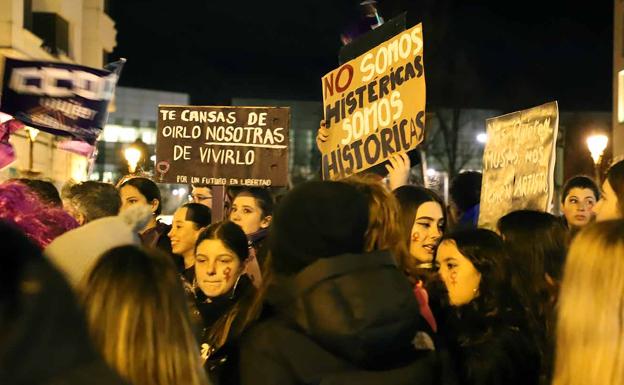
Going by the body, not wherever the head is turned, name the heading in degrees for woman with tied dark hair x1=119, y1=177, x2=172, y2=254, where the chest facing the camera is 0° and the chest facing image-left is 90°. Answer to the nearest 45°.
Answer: approximately 45°

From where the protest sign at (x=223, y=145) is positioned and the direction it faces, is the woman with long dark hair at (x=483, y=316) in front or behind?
in front

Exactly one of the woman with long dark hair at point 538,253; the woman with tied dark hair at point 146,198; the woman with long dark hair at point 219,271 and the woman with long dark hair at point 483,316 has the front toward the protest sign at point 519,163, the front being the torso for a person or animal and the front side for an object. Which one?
the woman with long dark hair at point 538,253

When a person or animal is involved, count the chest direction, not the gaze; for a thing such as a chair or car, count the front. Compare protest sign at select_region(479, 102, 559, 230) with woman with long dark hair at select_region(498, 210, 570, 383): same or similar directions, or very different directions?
very different directions

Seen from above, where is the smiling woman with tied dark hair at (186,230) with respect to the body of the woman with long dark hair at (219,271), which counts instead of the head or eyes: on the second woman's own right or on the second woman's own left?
on the second woman's own right

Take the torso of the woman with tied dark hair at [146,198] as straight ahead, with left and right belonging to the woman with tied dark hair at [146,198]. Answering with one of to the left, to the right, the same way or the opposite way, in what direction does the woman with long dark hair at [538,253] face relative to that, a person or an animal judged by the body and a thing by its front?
the opposite way

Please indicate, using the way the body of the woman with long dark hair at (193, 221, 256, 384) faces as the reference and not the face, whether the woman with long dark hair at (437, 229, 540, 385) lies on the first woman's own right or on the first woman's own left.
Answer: on the first woman's own left

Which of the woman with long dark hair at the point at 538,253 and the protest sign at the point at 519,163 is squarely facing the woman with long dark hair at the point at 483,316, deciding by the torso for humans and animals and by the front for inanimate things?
the protest sign

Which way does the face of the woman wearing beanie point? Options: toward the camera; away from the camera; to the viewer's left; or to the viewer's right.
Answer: away from the camera

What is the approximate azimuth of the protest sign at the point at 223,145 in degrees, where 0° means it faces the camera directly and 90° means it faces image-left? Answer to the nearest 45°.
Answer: approximately 0°

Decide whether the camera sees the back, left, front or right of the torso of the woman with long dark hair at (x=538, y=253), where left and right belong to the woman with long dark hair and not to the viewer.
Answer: back
